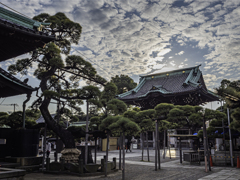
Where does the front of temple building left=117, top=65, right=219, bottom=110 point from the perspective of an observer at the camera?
facing the viewer and to the left of the viewer

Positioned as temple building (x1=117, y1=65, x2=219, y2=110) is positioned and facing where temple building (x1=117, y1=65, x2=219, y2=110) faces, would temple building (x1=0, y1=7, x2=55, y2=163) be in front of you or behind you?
in front
